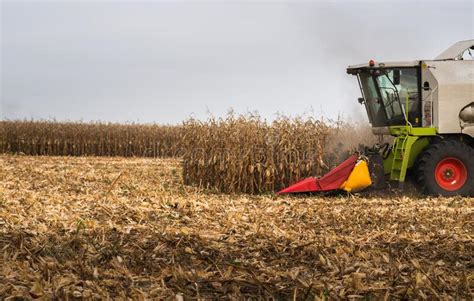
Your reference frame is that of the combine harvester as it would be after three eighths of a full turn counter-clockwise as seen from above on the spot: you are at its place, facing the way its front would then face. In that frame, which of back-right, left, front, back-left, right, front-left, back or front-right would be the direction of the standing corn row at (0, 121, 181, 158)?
back

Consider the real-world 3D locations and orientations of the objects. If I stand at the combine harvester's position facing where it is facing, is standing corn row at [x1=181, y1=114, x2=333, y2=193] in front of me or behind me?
in front

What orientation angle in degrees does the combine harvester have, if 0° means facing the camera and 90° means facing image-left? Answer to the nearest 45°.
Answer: approximately 90°
